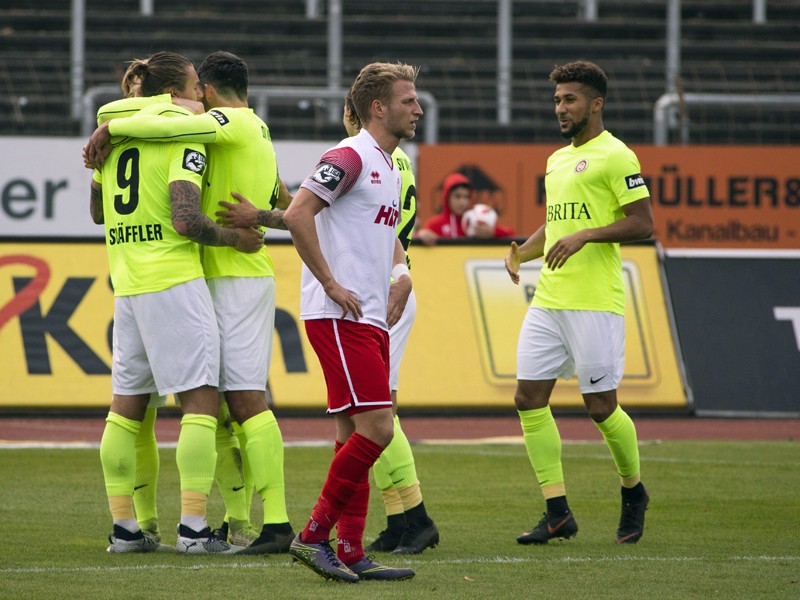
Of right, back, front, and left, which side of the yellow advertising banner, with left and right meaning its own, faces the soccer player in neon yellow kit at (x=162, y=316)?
front

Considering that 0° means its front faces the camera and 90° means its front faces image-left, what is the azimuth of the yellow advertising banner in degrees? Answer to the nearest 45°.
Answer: approximately 0°

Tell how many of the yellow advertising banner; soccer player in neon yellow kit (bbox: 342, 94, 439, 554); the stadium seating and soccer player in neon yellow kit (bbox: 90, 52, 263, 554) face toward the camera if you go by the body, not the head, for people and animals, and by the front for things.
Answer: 2

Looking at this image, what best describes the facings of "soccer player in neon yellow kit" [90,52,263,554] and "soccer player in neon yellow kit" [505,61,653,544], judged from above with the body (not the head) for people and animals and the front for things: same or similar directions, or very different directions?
very different directions

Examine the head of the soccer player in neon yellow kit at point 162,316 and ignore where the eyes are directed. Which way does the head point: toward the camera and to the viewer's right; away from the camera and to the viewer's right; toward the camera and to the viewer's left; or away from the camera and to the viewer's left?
away from the camera and to the viewer's right

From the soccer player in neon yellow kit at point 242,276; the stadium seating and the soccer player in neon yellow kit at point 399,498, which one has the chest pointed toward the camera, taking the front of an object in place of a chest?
the stadium seating

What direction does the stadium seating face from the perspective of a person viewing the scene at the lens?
facing the viewer

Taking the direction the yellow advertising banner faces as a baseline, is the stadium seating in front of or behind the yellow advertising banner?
behind

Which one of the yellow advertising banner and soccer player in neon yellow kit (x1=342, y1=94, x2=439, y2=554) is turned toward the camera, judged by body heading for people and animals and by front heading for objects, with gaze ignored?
the yellow advertising banner

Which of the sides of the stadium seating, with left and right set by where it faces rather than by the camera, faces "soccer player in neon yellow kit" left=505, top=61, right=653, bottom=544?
front

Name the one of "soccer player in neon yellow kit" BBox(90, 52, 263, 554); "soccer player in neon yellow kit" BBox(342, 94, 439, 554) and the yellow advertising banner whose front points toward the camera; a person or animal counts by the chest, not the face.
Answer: the yellow advertising banner

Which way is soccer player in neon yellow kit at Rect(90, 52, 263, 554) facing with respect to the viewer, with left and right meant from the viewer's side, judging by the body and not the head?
facing away from the viewer and to the right of the viewer

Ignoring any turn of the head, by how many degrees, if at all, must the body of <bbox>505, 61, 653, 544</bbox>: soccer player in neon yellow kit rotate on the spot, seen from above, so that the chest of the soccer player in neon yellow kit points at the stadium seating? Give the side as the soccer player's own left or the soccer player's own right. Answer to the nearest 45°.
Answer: approximately 135° to the soccer player's own right

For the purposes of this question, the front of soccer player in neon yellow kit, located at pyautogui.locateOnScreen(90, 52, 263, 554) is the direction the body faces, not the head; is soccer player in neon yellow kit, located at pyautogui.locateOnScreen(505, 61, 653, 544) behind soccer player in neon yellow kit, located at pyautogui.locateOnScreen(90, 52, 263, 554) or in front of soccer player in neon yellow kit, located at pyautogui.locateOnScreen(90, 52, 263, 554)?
in front
